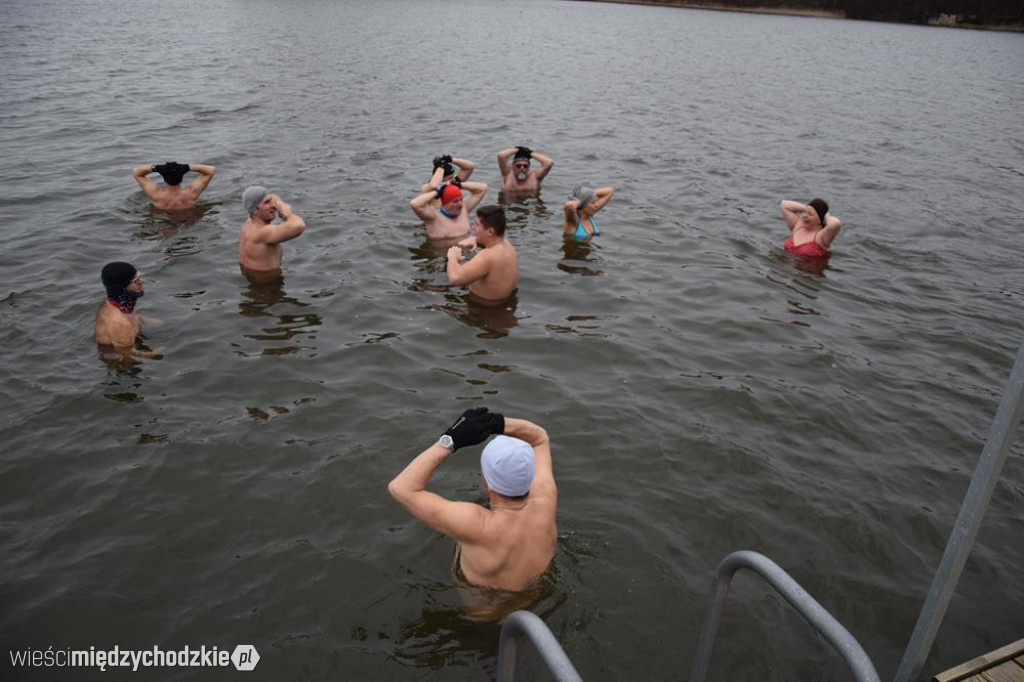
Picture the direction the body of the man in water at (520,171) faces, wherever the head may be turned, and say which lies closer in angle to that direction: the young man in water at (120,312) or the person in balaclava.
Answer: the young man in water

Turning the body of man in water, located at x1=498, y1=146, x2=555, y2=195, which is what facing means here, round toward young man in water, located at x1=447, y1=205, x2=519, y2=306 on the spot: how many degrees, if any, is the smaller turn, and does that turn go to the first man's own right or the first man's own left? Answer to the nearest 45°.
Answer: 0° — they already face them

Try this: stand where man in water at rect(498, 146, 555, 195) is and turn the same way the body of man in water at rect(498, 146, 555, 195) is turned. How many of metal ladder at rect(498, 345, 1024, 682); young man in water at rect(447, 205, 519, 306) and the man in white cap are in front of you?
3

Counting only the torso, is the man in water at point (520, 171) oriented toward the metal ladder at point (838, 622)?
yes

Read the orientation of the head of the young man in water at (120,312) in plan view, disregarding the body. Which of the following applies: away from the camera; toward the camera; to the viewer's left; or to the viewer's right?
to the viewer's right

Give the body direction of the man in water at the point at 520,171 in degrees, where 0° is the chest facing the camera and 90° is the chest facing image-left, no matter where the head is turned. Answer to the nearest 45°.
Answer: approximately 0°

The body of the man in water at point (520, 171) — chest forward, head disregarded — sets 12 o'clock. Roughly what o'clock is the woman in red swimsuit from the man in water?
The woman in red swimsuit is roughly at 10 o'clock from the man in water.

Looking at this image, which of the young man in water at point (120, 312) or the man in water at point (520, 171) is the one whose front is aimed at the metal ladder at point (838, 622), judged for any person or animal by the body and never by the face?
the man in water at point (520, 171)
